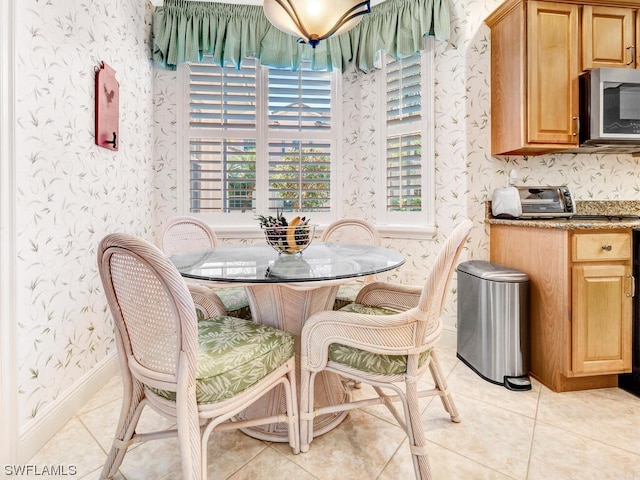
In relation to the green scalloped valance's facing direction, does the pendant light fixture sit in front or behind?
in front

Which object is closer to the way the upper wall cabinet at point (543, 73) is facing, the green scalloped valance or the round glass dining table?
the round glass dining table
